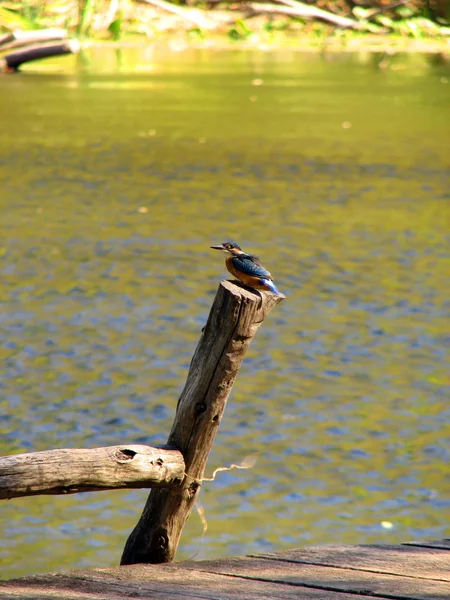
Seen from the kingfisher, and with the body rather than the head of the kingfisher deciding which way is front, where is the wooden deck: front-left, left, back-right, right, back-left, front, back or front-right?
left

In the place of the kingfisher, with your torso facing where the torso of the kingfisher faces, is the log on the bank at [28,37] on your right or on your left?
on your right

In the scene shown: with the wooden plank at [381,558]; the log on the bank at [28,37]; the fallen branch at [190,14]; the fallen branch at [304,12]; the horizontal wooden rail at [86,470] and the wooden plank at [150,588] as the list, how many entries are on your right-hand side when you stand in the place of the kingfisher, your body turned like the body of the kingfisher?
3

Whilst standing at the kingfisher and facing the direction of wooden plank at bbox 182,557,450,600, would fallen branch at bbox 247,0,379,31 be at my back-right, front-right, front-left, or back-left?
back-left

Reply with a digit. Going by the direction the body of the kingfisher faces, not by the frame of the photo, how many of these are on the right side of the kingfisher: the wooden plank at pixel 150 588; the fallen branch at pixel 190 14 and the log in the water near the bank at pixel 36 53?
2

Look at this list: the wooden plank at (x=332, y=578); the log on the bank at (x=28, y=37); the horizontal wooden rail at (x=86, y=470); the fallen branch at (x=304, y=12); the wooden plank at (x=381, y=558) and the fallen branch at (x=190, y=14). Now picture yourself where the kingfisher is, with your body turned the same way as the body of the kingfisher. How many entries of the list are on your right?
3

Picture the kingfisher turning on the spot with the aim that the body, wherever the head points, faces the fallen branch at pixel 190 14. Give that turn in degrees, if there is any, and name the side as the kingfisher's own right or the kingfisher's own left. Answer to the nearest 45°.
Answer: approximately 90° to the kingfisher's own right

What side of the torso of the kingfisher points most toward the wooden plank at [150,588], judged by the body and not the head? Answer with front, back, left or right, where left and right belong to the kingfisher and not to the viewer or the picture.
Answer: left

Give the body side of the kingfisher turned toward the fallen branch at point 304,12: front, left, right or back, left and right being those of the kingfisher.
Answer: right

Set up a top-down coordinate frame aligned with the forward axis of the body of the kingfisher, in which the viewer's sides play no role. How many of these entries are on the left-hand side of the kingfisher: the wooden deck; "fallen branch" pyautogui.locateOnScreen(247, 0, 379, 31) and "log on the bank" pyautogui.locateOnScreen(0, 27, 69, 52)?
1

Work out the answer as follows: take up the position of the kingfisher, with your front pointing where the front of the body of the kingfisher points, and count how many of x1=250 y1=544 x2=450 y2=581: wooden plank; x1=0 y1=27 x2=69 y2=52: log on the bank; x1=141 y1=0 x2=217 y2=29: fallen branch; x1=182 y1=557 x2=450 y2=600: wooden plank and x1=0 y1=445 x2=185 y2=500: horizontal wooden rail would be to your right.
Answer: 2

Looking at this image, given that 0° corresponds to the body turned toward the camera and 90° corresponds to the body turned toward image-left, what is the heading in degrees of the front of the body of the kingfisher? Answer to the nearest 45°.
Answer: approximately 90°

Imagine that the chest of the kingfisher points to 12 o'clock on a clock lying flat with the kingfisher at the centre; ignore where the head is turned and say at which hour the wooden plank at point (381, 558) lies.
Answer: The wooden plank is roughly at 8 o'clock from the kingfisher.

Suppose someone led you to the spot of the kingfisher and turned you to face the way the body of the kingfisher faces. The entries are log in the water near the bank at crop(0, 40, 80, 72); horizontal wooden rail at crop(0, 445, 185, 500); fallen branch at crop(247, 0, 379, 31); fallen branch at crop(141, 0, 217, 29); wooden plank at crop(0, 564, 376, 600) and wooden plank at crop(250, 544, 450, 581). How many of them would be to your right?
3
